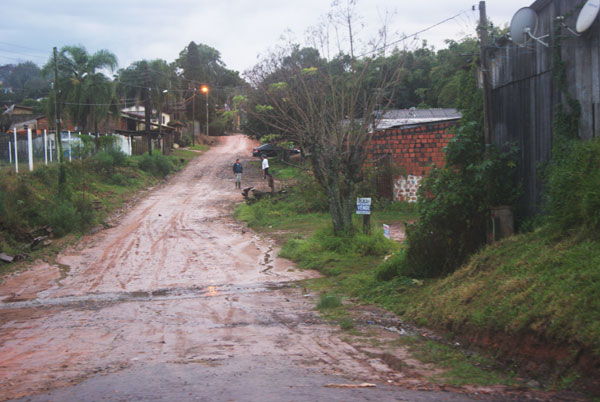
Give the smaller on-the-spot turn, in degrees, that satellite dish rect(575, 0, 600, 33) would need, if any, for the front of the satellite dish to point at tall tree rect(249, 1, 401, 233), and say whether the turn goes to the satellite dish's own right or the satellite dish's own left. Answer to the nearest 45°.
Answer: approximately 90° to the satellite dish's own right

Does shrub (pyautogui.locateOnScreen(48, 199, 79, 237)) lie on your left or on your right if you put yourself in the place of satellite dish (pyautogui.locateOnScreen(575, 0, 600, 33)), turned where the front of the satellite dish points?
on your right

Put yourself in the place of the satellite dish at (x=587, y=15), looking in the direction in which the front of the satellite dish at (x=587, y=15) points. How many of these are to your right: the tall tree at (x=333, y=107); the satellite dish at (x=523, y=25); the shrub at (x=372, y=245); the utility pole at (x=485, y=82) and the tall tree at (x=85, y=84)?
5

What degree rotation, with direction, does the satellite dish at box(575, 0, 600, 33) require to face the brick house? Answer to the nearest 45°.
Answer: approximately 90° to its right

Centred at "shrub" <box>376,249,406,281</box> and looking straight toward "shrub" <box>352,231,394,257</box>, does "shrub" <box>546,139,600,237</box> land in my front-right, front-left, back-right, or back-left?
back-right

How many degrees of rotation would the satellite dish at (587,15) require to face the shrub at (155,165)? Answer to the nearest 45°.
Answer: approximately 90° to its right

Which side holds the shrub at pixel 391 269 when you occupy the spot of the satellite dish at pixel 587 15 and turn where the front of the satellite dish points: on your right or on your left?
on your right

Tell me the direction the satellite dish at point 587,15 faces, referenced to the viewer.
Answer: facing the viewer and to the left of the viewer
